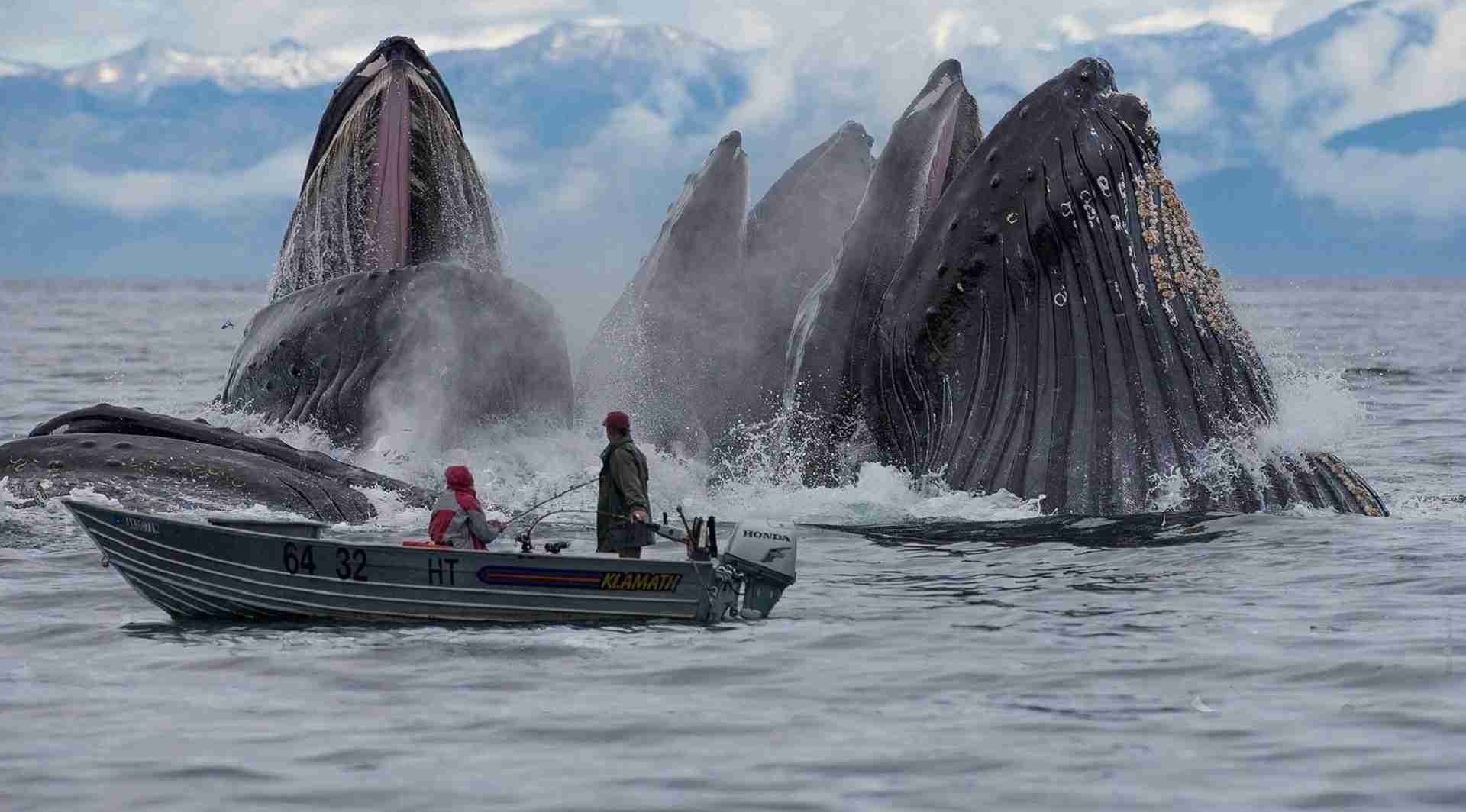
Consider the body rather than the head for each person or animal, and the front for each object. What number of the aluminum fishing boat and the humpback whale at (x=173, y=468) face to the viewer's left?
2

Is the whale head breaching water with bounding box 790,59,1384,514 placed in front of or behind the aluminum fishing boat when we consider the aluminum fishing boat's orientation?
behind

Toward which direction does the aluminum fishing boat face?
to the viewer's left

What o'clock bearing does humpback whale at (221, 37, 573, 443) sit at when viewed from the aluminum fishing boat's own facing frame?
The humpback whale is roughly at 3 o'clock from the aluminum fishing boat.

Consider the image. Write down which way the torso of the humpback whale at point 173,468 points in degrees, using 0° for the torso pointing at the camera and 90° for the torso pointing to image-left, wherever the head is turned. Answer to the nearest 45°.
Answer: approximately 90°

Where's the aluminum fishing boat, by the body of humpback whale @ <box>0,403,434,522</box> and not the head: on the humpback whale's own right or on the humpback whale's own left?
on the humpback whale's own left

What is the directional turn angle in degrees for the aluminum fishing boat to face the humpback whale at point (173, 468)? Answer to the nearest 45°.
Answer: approximately 45° to its right
